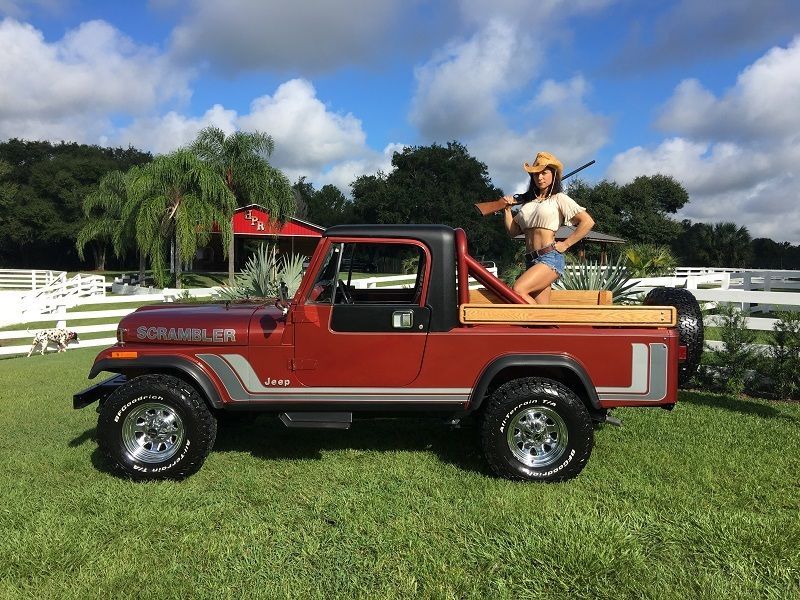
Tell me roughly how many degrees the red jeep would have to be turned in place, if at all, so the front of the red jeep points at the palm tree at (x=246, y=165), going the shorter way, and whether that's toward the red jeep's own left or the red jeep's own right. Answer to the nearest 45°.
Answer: approximately 90° to the red jeep's own right

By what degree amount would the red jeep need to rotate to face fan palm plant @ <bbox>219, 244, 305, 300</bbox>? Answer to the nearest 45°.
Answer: approximately 90° to its right

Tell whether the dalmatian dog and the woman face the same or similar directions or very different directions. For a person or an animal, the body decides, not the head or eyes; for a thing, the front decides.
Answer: very different directions

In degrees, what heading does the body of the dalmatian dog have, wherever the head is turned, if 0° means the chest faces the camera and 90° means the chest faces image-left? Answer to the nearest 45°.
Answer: approximately 270°

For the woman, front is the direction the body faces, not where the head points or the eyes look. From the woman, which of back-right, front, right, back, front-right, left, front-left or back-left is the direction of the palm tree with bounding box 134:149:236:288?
right

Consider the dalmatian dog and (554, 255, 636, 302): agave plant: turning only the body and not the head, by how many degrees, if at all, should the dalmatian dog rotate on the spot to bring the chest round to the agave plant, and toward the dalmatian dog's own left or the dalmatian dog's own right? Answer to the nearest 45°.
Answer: approximately 45° to the dalmatian dog's own right

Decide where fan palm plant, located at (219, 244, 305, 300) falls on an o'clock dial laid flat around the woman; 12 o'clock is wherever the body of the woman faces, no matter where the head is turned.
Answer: The fan palm plant is roughly at 3 o'clock from the woman.

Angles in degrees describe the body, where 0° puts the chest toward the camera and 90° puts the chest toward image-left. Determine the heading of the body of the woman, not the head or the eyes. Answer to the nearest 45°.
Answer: approximately 45°

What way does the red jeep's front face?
to the viewer's left
